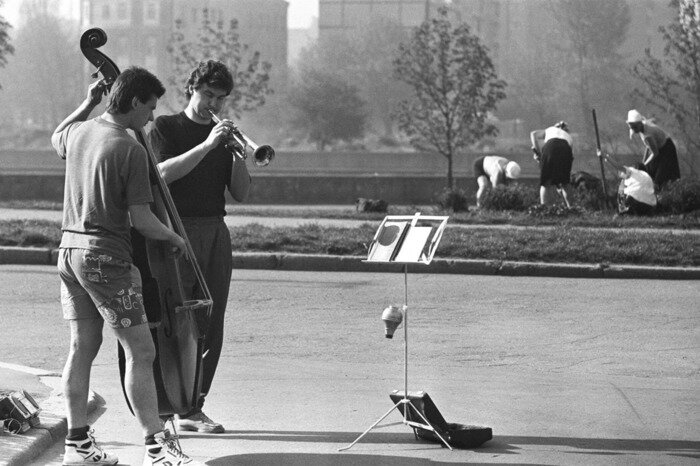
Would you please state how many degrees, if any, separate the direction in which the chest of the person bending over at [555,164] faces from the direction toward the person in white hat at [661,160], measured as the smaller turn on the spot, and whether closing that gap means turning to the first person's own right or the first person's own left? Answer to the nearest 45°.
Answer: approximately 45° to the first person's own right

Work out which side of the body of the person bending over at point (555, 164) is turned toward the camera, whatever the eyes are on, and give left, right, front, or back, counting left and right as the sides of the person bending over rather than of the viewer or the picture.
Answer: back

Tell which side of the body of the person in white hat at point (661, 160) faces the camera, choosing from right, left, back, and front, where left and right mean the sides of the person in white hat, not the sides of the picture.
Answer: left

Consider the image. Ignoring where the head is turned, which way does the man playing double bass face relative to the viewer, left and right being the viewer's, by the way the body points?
facing away from the viewer and to the right of the viewer

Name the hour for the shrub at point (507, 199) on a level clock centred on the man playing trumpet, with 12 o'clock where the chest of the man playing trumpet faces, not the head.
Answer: The shrub is roughly at 8 o'clock from the man playing trumpet.

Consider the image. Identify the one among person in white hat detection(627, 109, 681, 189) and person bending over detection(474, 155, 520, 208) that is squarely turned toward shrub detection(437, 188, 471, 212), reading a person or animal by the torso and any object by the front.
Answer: the person in white hat

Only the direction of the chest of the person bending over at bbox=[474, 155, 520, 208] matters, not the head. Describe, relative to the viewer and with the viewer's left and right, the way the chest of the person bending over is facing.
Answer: facing to the right of the viewer

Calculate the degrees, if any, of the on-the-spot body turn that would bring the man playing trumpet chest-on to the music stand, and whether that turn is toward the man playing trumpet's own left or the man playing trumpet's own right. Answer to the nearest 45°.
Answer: approximately 45° to the man playing trumpet's own left

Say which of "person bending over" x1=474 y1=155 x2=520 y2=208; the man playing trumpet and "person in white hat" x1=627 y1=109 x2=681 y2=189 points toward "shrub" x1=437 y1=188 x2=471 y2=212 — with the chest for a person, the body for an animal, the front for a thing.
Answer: the person in white hat

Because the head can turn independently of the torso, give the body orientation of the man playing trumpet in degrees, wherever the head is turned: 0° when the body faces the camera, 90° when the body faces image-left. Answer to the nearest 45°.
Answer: approximately 315°
